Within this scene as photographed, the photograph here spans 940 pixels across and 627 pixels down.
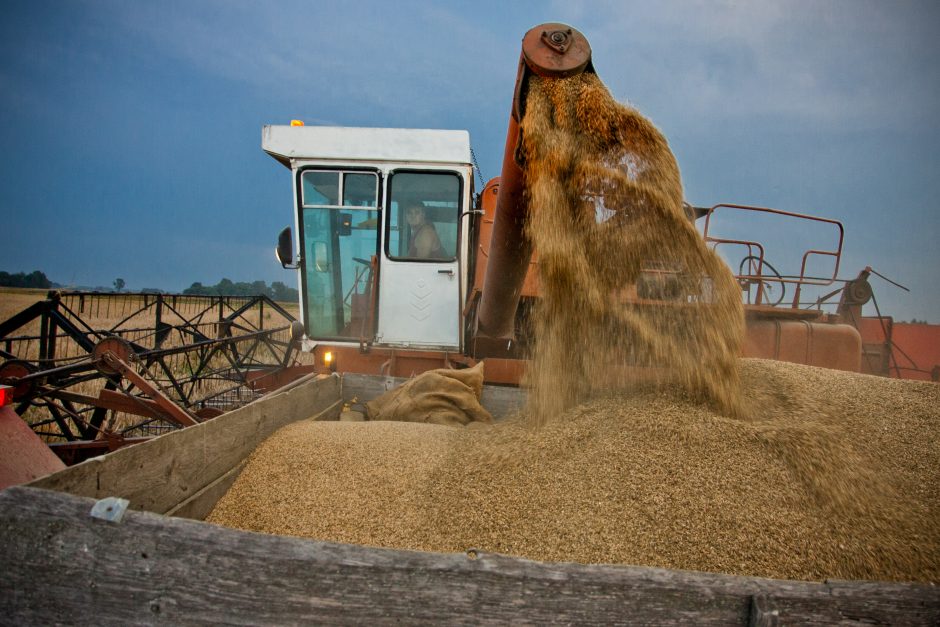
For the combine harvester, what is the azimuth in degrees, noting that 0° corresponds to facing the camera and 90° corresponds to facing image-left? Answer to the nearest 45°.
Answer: approximately 90°
